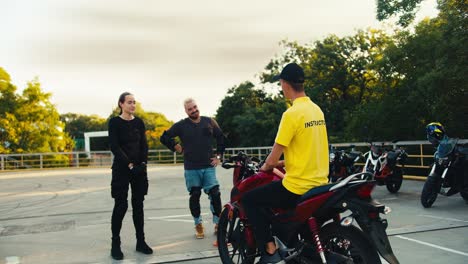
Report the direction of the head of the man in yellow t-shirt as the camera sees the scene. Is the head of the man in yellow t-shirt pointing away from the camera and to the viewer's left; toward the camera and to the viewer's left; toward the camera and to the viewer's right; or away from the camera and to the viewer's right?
away from the camera and to the viewer's left

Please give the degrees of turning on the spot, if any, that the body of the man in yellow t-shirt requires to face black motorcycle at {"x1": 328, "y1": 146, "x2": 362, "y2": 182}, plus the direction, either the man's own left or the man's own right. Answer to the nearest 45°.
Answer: approximately 45° to the man's own right

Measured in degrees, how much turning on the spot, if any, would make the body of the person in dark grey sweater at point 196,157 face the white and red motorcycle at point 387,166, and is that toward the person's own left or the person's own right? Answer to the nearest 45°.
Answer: approximately 135° to the person's own left

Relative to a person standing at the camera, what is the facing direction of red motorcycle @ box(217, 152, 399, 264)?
facing away from the viewer and to the left of the viewer

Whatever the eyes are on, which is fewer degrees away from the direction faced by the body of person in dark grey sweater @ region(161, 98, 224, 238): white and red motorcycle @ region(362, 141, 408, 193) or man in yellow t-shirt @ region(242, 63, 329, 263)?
the man in yellow t-shirt

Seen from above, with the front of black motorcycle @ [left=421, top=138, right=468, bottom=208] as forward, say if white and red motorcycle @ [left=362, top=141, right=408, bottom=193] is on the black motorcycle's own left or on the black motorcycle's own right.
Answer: on the black motorcycle's own right

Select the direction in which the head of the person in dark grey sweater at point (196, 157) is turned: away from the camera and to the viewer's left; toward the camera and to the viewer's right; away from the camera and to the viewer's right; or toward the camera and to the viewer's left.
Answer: toward the camera and to the viewer's right

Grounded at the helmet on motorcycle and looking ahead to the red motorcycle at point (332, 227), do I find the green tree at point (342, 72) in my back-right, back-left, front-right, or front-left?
back-right

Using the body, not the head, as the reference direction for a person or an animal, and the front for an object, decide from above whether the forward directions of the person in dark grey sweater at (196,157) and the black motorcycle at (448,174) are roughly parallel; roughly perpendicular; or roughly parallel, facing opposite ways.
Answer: roughly perpendicular

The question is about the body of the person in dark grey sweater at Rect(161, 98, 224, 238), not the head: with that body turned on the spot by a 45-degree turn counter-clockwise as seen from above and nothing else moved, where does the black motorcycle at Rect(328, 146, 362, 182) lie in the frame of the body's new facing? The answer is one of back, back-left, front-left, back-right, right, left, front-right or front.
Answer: left

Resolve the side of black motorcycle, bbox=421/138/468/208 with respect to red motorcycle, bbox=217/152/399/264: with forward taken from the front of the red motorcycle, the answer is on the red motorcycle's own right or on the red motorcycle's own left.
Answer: on the red motorcycle's own right

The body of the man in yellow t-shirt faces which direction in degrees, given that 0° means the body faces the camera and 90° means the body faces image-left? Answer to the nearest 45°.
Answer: approximately 135°

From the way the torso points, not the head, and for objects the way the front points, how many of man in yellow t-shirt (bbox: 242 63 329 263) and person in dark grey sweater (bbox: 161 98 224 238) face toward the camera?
1

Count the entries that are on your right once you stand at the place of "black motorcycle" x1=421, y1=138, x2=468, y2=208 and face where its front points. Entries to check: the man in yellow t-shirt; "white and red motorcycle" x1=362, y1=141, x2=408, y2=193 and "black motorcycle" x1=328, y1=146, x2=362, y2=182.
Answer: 2

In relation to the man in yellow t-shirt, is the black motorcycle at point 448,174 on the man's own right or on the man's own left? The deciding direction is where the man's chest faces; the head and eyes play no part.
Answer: on the man's own right
